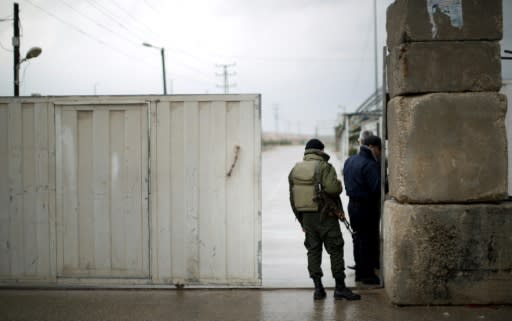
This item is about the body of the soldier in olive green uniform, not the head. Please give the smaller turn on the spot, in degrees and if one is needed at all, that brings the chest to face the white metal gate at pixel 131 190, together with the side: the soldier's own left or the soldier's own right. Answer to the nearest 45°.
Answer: approximately 135° to the soldier's own left

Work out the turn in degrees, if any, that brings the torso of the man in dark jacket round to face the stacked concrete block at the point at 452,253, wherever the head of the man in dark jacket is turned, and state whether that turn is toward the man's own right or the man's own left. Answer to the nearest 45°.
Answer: approximately 45° to the man's own right

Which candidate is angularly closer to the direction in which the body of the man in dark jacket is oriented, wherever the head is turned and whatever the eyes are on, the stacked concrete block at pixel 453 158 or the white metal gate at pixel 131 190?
the stacked concrete block

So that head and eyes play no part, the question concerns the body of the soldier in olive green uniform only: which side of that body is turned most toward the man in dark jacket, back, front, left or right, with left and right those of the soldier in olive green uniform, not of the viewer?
front

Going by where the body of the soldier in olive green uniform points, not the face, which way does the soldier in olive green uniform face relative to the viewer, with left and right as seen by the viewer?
facing away from the viewer and to the right of the viewer

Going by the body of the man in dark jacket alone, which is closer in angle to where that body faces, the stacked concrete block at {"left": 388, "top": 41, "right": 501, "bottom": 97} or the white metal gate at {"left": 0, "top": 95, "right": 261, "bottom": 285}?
the stacked concrete block

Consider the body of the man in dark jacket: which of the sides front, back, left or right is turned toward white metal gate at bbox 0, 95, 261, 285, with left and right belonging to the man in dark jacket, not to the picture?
back

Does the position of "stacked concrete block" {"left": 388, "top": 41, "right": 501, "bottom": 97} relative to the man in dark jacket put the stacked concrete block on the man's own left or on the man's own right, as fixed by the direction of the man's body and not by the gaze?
on the man's own right

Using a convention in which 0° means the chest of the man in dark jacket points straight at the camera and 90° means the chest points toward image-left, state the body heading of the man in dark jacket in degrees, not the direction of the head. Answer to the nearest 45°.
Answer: approximately 270°

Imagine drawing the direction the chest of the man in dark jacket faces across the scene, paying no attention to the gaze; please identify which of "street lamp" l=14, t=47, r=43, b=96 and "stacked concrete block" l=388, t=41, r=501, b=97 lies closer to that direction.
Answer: the stacked concrete block

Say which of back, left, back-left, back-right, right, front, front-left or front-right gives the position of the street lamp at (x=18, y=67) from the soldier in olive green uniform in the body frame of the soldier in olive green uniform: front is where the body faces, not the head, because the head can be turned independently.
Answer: left

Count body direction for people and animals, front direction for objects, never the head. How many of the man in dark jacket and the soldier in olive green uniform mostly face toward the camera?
0

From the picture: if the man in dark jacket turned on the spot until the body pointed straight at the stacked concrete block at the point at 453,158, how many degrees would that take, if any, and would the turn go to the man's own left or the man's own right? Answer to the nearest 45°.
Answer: approximately 45° to the man's own right

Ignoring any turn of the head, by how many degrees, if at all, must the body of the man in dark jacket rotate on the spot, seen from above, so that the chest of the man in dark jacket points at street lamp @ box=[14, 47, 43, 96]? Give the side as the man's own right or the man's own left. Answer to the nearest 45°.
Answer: approximately 135° to the man's own left

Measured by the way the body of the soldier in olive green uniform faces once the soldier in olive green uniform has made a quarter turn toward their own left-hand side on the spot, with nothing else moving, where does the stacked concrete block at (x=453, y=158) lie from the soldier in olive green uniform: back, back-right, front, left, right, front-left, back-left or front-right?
back-right

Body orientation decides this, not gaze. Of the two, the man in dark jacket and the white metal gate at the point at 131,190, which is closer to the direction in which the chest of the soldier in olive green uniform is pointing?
the man in dark jacket
